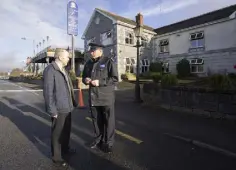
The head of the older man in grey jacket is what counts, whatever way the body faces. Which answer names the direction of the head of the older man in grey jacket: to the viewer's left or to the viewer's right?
to the viewer's right

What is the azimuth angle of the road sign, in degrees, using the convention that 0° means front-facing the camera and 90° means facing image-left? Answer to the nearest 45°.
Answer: approximately 0°

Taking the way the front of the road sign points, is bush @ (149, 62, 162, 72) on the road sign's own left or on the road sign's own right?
on the road sign's own left

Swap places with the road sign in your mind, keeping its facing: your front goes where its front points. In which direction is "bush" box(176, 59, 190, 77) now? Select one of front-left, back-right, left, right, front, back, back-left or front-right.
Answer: left

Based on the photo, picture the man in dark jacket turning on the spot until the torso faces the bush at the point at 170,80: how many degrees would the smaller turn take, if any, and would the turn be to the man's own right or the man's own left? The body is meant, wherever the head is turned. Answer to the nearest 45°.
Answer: approximately 180°
